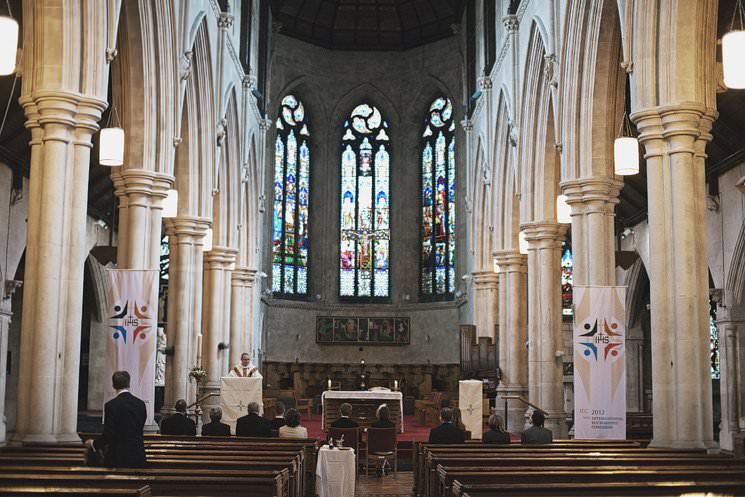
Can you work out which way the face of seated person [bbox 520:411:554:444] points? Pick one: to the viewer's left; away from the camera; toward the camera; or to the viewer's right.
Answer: away from the camera

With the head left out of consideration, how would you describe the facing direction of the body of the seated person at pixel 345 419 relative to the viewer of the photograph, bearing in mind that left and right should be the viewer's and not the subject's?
facing away from the viewer

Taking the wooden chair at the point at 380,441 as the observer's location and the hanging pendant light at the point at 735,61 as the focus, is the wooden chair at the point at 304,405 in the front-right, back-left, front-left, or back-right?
back-left

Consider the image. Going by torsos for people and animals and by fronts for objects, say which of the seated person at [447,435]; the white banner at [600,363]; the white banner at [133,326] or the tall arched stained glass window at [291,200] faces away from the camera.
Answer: the seated person

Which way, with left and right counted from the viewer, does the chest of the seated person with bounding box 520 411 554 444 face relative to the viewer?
facing away from the viewer

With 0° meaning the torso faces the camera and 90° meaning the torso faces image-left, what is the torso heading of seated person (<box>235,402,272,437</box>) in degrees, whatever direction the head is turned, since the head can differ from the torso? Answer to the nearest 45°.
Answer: approximately 180°

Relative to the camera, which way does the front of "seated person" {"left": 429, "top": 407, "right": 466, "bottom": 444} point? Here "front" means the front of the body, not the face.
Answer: away from the camera

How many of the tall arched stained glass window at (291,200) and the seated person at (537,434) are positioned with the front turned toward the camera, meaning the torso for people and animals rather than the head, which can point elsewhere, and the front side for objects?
1

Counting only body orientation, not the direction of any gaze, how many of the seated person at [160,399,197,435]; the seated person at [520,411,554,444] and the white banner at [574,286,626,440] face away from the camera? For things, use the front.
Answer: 2

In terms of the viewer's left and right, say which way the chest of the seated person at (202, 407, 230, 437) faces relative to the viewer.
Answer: facing away from the viewer

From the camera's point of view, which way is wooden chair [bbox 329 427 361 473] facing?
away from the camera

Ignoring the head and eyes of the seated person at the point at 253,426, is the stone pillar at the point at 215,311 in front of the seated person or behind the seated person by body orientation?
in front

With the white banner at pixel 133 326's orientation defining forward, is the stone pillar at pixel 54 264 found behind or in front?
in front
